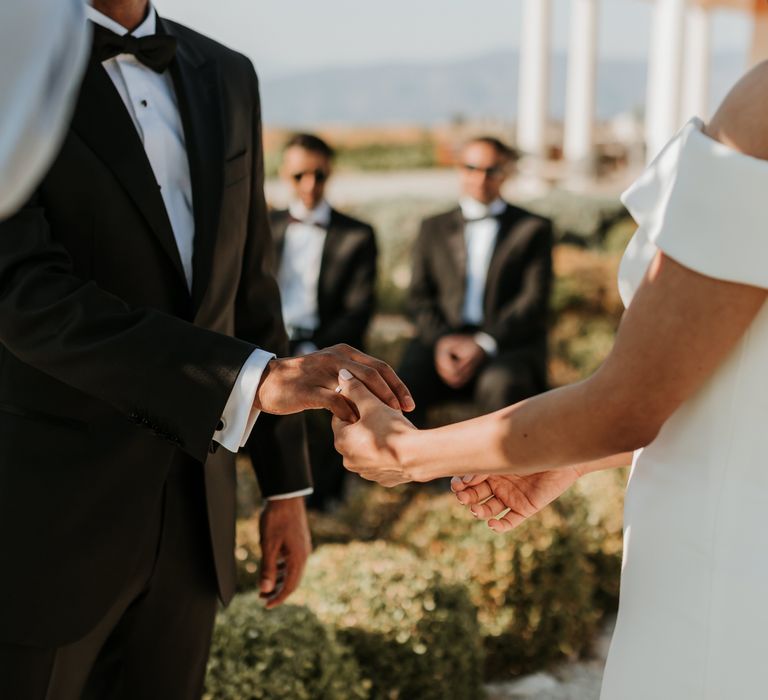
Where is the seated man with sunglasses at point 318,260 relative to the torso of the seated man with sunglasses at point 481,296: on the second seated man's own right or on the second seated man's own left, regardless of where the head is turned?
on the second seated man's own right

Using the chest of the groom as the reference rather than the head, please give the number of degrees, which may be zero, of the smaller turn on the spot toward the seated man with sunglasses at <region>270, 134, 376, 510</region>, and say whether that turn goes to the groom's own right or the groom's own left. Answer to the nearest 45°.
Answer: approximately 135° to the groom's own left

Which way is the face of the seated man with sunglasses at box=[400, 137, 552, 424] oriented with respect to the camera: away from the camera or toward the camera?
toward the camera

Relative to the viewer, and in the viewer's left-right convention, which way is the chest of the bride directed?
facing to the left of the viewer

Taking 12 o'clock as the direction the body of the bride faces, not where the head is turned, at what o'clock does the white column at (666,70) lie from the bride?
The white column is roughly at 3 o'clock from the bride.

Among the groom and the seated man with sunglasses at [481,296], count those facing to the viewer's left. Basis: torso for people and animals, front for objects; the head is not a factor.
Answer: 0

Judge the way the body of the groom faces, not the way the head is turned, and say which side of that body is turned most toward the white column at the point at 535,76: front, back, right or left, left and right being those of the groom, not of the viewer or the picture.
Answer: left

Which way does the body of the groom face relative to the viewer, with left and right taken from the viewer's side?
facing the viewer and to the right of the viewer

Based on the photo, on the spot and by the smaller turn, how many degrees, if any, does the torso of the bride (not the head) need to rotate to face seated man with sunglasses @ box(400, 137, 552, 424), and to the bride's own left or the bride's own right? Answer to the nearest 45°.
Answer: approximately 90° to the bride's own right

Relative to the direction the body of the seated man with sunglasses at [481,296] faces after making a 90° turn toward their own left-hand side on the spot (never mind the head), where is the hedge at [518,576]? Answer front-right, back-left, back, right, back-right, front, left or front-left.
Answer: right

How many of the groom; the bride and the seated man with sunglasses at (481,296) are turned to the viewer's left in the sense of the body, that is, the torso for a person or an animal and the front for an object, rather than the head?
1

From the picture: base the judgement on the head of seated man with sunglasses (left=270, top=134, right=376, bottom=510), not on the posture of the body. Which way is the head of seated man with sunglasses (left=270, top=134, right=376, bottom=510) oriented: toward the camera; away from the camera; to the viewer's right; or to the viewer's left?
toward the camera

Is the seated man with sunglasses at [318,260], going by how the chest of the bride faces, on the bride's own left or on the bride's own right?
on the bride's own right

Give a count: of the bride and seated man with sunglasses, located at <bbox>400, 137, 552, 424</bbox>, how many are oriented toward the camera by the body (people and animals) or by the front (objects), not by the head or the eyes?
1

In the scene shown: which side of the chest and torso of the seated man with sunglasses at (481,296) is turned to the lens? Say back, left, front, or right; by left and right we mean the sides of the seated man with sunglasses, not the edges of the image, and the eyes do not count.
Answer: front

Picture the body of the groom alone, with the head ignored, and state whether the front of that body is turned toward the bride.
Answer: yes

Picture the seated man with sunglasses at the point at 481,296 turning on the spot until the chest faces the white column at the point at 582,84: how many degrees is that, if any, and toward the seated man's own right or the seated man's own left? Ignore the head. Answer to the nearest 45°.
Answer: approximately 180°

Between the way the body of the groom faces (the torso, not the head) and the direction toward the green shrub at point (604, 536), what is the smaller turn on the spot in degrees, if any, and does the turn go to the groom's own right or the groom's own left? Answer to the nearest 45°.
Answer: approximately 90° to the groom's own left

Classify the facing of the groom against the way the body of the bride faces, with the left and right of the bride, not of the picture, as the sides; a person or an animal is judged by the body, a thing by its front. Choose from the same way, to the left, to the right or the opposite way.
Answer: the opposite way

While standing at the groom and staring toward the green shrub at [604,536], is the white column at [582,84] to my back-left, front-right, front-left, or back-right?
front-left

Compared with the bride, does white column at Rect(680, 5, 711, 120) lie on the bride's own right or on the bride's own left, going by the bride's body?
on the bride's own right
